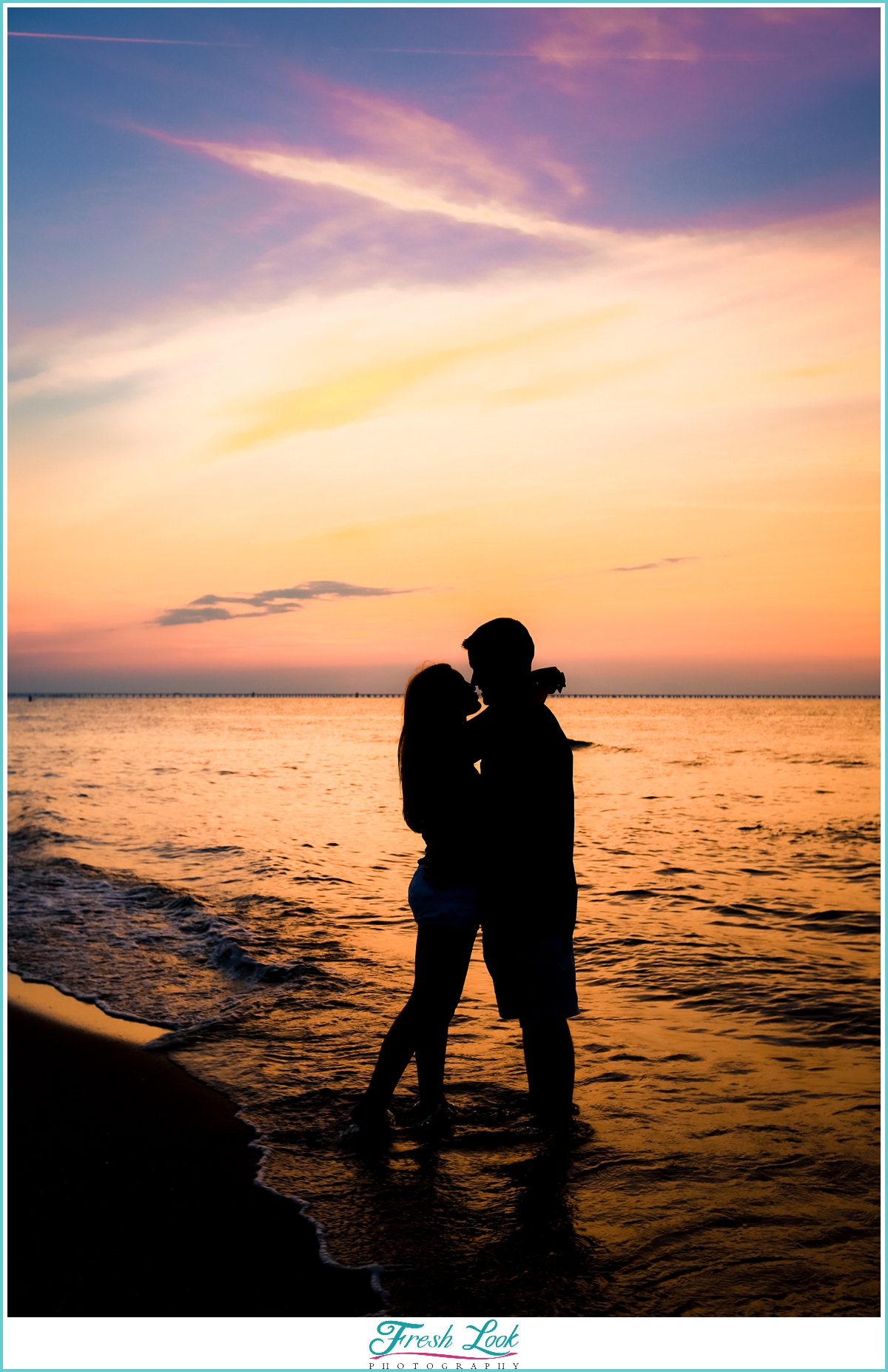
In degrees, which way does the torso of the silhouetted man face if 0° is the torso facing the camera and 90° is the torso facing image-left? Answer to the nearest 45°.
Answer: approximately 90°

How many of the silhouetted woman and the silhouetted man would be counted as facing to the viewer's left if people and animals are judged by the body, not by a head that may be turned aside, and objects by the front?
1

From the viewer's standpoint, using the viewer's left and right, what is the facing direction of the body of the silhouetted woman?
facing to the right of the viewer

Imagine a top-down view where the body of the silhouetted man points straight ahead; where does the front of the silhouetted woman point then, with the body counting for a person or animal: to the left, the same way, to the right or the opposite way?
the opposite way

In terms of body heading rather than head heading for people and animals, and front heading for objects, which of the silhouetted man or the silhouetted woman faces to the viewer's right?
the silhouetted woman

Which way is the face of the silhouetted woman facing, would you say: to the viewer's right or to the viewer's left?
to the viewer's right

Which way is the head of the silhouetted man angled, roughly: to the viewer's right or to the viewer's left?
to the viewer's left
